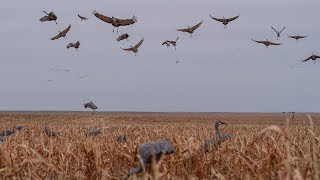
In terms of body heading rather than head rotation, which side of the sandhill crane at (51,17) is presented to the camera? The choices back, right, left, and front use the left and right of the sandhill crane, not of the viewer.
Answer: left

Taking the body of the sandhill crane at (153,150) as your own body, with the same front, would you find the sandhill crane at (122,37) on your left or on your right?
on your right

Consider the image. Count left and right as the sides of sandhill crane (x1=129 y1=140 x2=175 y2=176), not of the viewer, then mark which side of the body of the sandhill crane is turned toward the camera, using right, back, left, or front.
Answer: left

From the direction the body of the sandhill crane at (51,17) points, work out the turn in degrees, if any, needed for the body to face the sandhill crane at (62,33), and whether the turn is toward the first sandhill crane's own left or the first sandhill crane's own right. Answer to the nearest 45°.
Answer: approximately 135° to the first sandhill crane's own right

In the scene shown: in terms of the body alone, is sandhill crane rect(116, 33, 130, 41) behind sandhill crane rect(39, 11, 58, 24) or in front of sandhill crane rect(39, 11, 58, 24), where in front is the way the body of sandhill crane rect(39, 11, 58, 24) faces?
behind

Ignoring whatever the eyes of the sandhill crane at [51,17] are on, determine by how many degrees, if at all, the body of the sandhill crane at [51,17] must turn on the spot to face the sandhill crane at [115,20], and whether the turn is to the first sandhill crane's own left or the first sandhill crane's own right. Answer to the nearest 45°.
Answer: approximately 135° to the first sandhill crane's own left

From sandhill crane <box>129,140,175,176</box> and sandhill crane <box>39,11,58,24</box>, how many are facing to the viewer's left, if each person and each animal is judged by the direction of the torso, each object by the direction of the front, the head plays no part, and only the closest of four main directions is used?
2
